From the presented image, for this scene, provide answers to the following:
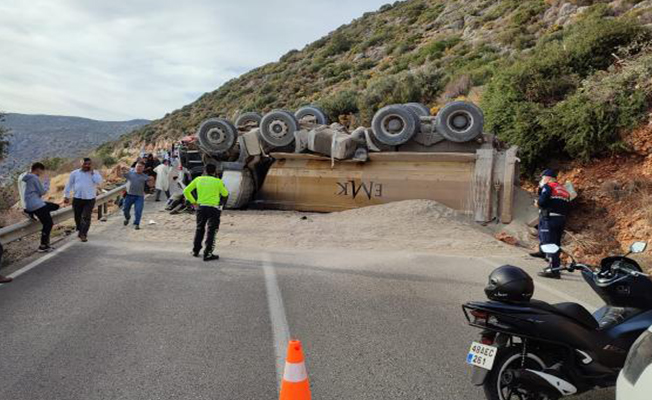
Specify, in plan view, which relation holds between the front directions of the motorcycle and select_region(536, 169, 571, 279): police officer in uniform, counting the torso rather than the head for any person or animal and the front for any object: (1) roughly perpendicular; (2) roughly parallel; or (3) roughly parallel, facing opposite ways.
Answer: roughly perpendicular

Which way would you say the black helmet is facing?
to the viewer's left

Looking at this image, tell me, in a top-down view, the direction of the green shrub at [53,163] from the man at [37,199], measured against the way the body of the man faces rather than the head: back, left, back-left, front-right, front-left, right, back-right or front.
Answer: left

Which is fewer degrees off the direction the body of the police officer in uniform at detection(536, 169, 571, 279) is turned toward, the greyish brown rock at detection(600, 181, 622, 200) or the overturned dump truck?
the overturned dump truck

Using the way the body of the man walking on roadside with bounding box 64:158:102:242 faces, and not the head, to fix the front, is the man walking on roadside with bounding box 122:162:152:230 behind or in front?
behind

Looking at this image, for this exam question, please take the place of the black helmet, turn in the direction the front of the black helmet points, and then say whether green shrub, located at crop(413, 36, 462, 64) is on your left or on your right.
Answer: on your right

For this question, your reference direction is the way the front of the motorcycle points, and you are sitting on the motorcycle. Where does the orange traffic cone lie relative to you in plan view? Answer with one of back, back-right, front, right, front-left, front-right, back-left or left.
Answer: back

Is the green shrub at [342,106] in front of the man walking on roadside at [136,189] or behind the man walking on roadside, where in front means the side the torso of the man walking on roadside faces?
behind

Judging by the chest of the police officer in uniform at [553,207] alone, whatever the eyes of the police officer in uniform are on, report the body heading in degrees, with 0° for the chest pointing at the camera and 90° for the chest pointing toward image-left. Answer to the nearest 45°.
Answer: approximately 135°

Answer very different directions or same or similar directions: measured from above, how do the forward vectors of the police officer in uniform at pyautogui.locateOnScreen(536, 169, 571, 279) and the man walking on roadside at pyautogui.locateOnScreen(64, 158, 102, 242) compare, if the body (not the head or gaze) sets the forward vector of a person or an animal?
very different directions

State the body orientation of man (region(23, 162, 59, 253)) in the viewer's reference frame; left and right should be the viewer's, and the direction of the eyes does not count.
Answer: facing to the right of the viewer

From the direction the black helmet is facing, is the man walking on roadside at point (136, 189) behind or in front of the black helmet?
in front

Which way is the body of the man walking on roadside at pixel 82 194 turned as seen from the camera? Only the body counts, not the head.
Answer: toward the camera

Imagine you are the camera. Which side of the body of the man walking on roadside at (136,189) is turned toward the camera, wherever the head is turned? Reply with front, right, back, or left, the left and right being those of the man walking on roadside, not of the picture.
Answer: front
